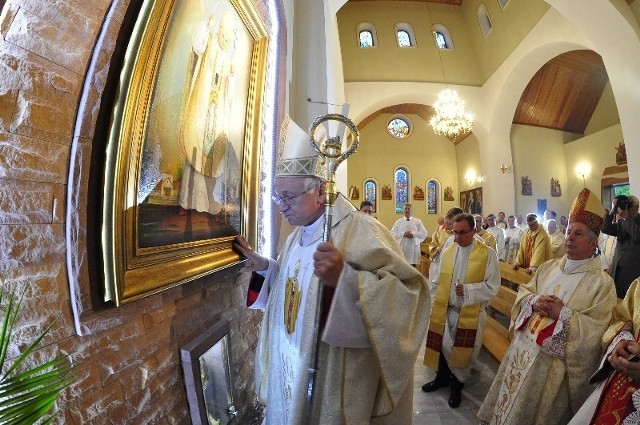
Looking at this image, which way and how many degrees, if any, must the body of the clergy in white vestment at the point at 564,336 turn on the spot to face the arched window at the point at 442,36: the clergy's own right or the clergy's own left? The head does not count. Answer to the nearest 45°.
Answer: approximately 135° to the clergy's own right

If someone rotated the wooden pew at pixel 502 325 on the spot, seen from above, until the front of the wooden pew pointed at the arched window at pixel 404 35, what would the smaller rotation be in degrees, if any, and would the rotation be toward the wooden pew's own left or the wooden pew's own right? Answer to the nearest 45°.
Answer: approximately 135° to the wooden pew's own right

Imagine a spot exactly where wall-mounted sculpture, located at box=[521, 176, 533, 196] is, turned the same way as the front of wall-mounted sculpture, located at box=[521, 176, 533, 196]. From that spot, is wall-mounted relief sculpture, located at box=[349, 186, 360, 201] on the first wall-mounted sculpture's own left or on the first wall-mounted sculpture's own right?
on the first wall-mounted sculpture's own right

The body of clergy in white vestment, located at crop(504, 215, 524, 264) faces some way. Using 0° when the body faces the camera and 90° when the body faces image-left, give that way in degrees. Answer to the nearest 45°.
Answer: approximately 45°

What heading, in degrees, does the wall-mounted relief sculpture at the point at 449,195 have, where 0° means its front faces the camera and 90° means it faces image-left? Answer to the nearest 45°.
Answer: approximately 0°
